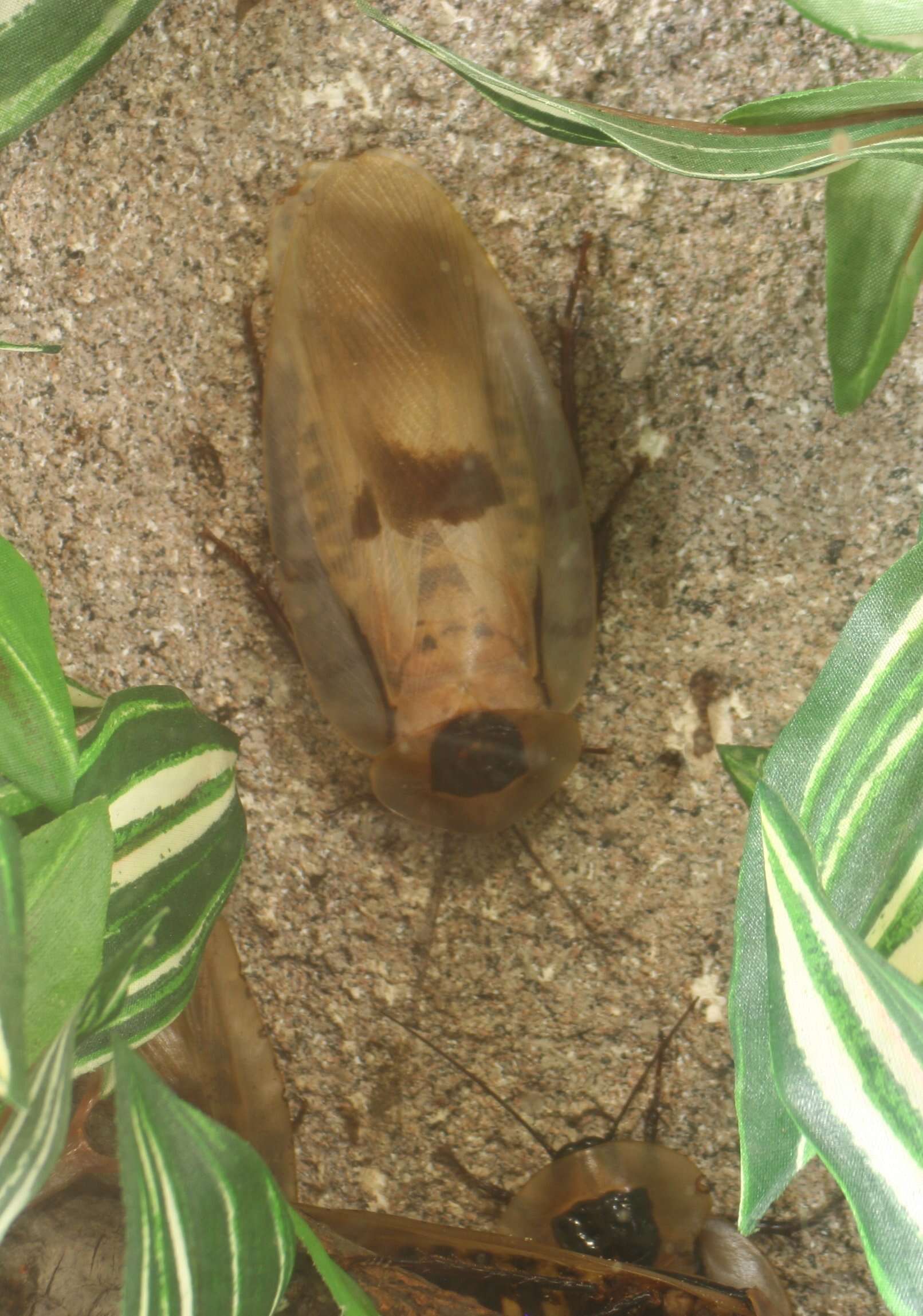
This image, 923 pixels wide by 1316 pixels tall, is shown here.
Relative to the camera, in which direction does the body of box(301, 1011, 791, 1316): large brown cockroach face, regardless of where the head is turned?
away from the camera

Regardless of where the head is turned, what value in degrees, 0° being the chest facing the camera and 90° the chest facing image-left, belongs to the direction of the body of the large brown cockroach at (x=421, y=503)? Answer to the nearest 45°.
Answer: approximately 0°

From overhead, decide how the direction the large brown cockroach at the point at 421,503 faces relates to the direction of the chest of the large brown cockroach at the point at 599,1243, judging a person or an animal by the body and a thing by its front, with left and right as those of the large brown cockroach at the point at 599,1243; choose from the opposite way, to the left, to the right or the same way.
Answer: the opposite way

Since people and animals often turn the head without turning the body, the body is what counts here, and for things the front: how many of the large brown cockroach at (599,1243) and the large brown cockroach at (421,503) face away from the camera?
1
